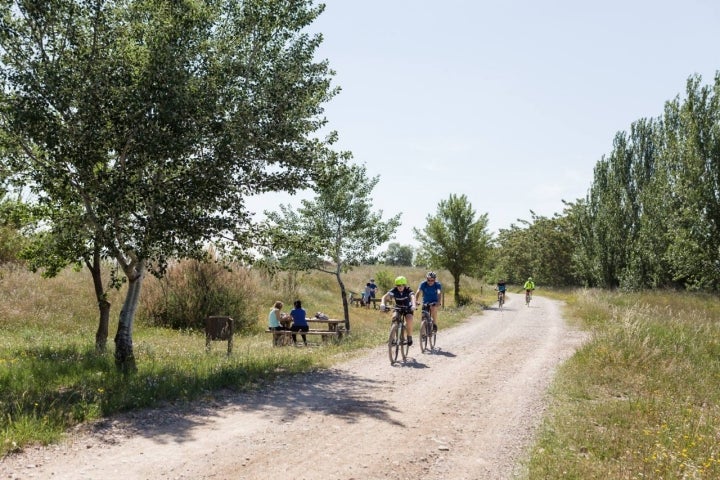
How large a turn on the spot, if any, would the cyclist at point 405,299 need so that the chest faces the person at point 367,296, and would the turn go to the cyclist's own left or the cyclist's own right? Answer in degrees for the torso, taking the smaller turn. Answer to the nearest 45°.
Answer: approximately 180°

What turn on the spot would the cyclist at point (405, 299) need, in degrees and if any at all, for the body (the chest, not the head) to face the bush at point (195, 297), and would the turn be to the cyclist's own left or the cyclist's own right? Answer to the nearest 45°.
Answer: approximately 135° to the cyclist's own right

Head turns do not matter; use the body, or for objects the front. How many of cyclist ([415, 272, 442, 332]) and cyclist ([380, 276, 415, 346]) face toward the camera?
2

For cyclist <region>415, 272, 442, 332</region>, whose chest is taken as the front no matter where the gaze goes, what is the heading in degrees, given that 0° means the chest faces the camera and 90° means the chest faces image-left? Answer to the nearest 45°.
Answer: approximately 0°

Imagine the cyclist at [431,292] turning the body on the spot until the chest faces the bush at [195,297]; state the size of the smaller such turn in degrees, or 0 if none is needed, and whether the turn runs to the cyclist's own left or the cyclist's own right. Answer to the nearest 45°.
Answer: approximately 135° to the cyclist's own right

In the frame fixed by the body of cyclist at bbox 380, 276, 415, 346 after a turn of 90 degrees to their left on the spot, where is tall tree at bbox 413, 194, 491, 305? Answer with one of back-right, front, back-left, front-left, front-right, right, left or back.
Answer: left

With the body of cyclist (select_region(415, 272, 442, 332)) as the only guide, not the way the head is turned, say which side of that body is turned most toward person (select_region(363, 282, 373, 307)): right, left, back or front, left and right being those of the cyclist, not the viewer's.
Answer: back

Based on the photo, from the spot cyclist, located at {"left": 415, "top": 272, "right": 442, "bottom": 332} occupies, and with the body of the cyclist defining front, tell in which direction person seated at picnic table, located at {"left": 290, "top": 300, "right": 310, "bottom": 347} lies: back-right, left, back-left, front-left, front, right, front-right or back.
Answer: back-right

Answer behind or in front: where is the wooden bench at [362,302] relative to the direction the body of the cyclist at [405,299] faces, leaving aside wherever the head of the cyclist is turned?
behind

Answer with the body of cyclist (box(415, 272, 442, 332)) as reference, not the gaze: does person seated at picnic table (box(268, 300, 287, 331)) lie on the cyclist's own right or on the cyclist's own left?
on the cyclist's own right

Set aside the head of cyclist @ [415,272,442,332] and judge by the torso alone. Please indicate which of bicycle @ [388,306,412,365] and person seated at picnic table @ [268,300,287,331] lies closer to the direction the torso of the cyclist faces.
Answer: the bicycle
